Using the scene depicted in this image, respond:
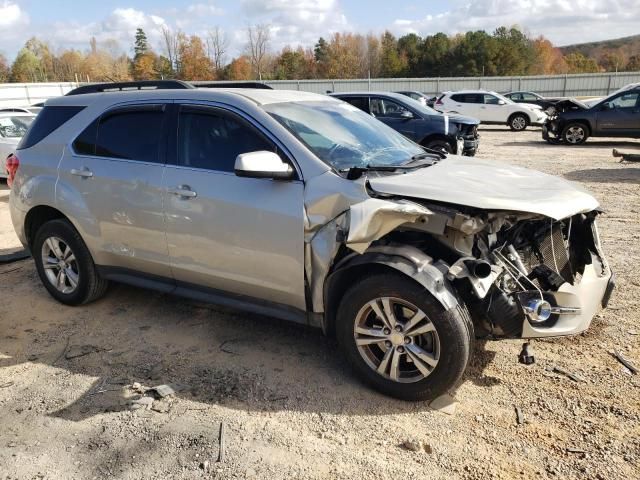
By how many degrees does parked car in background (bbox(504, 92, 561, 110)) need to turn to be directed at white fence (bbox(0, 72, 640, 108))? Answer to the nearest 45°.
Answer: approximately 90° to its left

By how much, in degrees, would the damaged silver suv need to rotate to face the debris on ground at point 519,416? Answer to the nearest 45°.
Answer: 0° — it already faces it

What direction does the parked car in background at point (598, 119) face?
to the viewer's left

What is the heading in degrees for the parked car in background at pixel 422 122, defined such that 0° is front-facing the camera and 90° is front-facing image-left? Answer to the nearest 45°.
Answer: approximately 315°

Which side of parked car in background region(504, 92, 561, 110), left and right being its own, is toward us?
right

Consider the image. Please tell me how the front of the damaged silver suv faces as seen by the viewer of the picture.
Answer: facing the viewer and to the right of the viewer

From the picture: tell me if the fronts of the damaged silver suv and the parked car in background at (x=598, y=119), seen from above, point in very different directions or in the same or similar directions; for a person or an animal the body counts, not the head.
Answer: very different directions

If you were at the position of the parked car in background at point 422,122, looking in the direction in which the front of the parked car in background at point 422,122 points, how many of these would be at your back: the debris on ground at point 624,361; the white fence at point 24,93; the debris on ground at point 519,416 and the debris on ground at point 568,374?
1

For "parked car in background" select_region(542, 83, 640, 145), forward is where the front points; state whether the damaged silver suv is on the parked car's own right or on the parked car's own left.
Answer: on the parked car's own left

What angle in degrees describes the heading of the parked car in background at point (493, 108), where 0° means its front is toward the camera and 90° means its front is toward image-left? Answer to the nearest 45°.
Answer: approximately 270°

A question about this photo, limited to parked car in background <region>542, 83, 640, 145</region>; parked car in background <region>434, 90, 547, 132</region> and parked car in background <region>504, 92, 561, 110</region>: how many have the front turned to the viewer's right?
2

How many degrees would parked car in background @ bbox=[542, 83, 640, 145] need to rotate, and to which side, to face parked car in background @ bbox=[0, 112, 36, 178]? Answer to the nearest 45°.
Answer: approximately 45° to its left

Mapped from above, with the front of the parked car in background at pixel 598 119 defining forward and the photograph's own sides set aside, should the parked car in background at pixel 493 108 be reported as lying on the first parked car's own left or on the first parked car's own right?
on the first parked car's own right

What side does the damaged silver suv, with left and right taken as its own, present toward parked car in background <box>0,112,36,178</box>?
back

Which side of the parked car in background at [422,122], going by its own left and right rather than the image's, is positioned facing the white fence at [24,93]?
back

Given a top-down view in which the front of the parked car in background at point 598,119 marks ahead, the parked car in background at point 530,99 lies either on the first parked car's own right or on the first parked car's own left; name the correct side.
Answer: on the first parked car's own right
